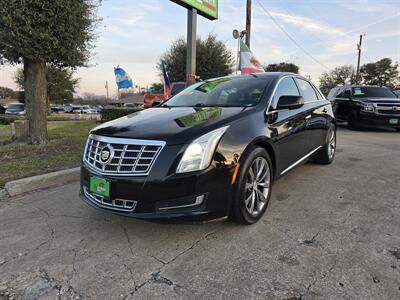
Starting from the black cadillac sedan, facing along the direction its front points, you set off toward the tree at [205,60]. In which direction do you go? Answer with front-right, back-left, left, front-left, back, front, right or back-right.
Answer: back-right

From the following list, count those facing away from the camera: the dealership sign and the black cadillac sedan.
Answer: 0

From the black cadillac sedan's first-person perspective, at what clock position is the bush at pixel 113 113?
The bush is roughly at 4 o'clock from the black cadillac sedan.

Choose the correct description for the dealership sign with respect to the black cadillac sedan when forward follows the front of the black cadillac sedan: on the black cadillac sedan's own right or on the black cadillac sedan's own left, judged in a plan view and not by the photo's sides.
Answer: on the black cadillac sedan's own right

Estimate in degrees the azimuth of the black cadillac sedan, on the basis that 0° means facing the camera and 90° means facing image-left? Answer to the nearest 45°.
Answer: approximately 45°

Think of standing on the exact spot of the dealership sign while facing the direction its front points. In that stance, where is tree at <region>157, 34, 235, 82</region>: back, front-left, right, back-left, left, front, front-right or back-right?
back-left

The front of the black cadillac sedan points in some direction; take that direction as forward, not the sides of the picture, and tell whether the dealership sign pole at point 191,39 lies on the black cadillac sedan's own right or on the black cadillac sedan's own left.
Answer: on the black cadillac sedan's own right

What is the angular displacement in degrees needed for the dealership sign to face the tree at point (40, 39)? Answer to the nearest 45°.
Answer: approximately 90° to its right

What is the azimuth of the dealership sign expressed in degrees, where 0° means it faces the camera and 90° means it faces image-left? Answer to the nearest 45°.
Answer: approximately 315°

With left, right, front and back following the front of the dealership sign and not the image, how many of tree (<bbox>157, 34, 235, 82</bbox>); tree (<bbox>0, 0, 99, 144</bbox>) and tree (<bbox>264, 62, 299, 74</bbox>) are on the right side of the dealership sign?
1
